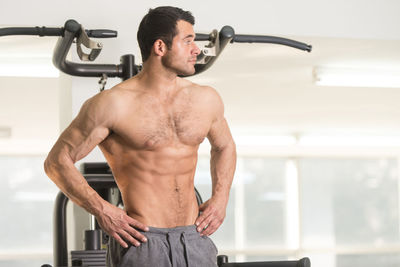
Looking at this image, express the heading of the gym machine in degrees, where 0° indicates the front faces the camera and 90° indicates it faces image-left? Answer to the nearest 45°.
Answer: approximately 0°

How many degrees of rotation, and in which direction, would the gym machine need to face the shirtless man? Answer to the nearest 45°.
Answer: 0° — it already faces them

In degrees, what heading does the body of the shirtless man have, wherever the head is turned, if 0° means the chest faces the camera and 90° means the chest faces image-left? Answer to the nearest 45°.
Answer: approximately 315°

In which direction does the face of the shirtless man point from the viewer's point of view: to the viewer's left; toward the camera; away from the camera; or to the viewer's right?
to the viewer's right

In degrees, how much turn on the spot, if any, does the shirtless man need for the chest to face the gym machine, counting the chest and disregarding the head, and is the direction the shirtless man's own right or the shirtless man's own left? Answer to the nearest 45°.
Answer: approximately 135° to the shirtless man's own left
